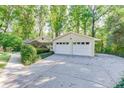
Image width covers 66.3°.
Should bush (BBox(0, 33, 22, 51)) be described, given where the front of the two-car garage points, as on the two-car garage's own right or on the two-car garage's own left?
on the two-car garage's own right

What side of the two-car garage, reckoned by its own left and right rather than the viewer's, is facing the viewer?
front

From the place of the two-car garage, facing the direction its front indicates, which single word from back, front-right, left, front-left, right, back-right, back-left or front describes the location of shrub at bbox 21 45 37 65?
front-right
